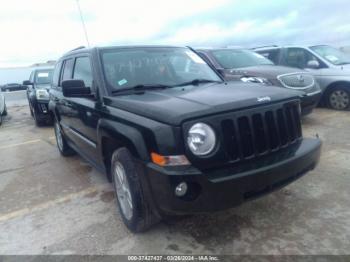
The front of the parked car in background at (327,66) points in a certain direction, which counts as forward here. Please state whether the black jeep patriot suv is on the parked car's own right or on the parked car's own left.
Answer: on the parked car's own right

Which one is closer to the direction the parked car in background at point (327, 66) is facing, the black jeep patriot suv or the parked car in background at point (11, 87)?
the black jeep patriot suv

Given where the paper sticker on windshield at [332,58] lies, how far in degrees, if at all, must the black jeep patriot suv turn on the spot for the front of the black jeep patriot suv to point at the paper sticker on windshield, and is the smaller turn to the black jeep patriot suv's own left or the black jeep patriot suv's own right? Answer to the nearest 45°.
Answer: approximately 90° to the black jeep patriot suv's own left

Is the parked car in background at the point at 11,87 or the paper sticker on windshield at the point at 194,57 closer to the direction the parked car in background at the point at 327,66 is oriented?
the paper sticker on windshield

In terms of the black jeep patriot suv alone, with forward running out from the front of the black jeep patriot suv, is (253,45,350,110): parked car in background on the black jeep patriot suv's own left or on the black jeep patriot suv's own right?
on the black jeep patriot suv's own left

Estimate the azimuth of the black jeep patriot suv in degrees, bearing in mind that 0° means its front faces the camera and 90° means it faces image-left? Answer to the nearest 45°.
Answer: approximately 315°

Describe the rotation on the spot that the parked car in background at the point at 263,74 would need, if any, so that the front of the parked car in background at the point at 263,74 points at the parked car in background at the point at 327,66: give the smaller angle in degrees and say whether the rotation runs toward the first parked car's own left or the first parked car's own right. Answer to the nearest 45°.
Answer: approximately 90° to the first parked car's own left

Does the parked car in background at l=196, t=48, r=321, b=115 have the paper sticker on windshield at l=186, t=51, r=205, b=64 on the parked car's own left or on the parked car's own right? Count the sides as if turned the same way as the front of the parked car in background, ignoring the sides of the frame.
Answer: on the parked car's own right

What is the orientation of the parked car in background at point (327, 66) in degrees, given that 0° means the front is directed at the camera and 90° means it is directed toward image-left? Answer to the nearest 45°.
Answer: approximately 315°

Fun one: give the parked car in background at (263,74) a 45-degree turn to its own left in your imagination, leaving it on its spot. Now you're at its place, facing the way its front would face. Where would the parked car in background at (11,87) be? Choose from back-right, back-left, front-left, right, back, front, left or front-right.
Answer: back-left
